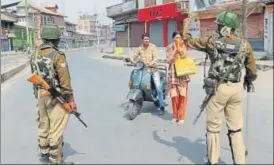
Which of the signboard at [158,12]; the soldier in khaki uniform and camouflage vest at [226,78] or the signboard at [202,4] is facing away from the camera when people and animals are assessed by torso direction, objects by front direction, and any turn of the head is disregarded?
the soldier in khaki uniform and camouflage vest

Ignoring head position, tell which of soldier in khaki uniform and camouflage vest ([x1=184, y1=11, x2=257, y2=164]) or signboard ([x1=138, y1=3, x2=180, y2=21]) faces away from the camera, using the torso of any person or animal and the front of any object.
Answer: the soldier in khaki uniform and camouflage vest

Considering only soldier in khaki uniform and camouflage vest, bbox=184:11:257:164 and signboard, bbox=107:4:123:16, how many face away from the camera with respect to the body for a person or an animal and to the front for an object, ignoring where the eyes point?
1

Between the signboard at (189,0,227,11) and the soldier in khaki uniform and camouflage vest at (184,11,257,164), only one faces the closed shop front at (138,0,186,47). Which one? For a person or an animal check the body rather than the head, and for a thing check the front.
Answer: the soldier in khaki uniform and camouflage vest

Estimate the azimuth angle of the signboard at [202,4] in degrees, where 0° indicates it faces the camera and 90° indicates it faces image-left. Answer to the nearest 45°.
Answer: approximately 45°

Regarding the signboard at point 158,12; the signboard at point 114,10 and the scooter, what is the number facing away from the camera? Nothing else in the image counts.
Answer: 0

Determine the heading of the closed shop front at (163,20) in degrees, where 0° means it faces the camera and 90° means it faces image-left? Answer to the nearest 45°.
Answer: approximately 45°

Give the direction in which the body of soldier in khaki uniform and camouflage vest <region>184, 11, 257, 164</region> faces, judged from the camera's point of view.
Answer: away from the camera

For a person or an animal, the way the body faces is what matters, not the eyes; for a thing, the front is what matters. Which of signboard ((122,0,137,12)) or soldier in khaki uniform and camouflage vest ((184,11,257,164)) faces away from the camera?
the soldier in khaki uniform and camouflage vest

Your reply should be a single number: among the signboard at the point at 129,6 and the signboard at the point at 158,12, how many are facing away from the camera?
0

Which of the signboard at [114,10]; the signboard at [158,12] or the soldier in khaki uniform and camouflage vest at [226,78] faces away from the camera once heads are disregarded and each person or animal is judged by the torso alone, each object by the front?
the soldier in khaki uniform and camouflage vest

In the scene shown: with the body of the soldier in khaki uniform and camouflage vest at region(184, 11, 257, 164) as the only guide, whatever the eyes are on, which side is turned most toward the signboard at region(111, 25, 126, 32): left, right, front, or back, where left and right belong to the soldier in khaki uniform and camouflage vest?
front

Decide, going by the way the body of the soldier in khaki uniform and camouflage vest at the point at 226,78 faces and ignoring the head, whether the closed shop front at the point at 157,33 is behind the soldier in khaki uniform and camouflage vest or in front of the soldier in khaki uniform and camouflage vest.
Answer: in front

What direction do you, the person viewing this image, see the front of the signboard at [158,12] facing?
facing the viewer and to the left of the viewer

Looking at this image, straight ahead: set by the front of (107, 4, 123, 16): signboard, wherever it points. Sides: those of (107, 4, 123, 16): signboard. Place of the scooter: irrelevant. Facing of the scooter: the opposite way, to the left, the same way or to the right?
the same way

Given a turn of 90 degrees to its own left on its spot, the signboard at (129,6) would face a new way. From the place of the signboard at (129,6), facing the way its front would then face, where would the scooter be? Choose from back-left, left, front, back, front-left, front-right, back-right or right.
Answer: front-right

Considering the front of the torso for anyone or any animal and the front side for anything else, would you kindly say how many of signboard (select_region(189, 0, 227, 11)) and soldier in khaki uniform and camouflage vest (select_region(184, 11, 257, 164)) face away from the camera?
1

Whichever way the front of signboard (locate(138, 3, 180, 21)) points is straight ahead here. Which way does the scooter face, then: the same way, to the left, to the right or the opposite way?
the same way

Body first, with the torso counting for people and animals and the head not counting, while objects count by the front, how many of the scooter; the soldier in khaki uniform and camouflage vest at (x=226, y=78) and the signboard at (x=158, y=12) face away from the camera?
1

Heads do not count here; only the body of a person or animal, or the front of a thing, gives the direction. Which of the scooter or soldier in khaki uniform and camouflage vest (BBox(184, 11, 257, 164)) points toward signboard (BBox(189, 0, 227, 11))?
the soldier in khaki uniform and camouflage vest

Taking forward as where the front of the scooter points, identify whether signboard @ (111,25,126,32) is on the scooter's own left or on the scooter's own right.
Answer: on the scooter's own right

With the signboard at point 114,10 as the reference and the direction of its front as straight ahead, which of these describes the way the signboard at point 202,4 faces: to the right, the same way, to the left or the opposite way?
the same way
